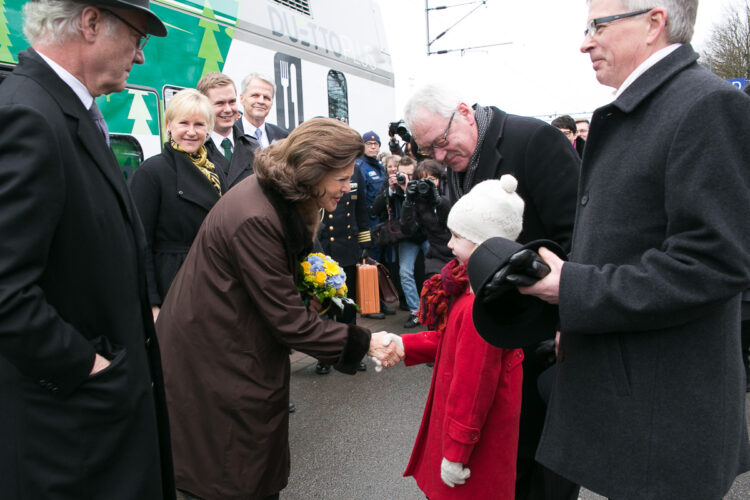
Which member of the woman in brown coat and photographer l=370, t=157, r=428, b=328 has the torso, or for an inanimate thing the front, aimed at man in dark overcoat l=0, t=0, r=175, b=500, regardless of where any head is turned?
the photographer

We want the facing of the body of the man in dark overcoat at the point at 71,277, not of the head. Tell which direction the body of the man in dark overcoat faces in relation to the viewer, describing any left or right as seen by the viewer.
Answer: facing to the right of the viewer

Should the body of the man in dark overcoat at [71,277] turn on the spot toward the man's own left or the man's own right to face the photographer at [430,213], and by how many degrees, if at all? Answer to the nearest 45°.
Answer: approximately 45° to the man's own left

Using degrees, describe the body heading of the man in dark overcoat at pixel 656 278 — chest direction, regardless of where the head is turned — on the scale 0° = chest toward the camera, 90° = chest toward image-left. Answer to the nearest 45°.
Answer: approximately 90°

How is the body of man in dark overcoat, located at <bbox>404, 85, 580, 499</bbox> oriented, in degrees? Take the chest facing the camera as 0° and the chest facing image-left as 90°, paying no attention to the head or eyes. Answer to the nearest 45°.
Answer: approximately 45°

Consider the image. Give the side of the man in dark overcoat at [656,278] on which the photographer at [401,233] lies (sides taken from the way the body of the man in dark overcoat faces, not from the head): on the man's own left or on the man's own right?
on the man's own right

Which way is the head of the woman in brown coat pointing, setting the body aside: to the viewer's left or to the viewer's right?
to the viewer's right

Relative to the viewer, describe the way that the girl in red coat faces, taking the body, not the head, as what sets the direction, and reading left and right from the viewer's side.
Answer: facing to the left of the viewer

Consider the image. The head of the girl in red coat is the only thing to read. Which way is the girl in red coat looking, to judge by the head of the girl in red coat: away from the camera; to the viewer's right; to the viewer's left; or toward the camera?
to the viewer's left

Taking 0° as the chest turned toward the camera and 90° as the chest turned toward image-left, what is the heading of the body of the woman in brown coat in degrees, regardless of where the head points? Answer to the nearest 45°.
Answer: approximately 270°
